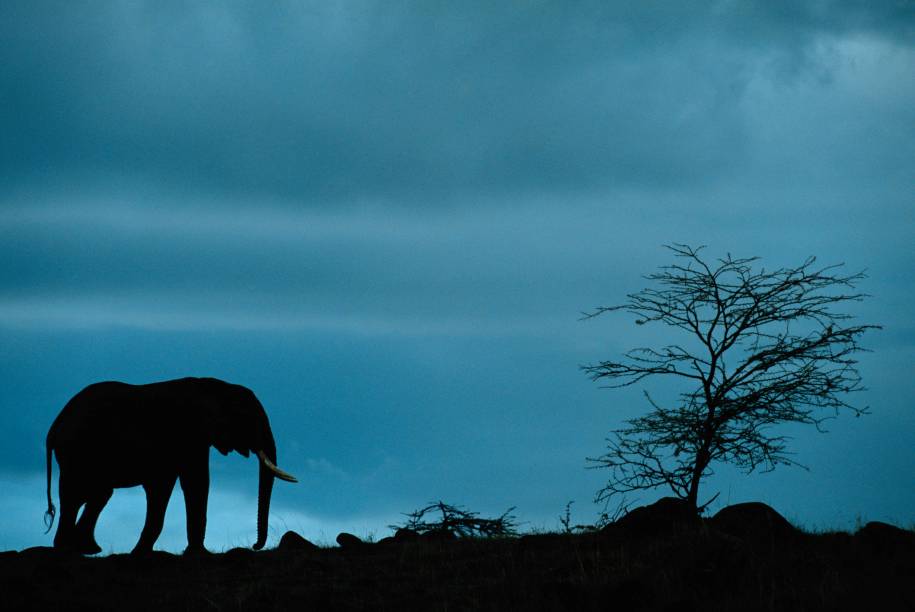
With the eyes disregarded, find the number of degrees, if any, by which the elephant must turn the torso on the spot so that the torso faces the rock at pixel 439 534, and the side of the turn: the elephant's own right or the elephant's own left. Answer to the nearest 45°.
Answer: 0° — it already faces it

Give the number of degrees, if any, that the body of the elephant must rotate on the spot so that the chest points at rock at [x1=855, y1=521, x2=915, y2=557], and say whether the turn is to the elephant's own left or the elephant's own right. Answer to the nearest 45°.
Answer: approximately 45° to the elephant's own right

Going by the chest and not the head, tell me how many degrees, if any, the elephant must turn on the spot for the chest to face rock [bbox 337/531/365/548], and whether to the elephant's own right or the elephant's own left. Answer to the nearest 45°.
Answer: approximately 45° to the elephant's own right

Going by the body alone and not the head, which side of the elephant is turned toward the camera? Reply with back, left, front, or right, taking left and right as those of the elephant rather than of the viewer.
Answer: right

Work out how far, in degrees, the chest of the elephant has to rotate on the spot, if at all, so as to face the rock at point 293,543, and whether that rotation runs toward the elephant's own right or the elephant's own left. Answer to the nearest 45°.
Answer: approximately 45° to the elephant's own right

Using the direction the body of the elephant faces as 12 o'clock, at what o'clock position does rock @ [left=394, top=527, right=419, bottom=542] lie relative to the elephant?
The rock is roughly at 1 o'clock from the elephant.

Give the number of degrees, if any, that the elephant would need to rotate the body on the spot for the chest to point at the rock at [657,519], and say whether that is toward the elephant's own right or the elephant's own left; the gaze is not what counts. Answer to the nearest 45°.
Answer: approximately 45° to the elephant's own right
